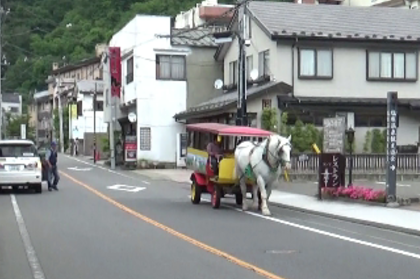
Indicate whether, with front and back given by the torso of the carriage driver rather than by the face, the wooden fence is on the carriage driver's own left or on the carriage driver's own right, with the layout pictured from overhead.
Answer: on the carriage driver's own left

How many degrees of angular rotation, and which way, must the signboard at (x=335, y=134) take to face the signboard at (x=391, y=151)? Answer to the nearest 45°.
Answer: approximately 45° to its left

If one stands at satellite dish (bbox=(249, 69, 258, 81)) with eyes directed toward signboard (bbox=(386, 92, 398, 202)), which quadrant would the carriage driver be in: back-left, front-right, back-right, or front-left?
front-right

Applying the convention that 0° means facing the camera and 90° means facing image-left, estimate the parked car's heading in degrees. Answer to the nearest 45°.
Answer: approximately 180°

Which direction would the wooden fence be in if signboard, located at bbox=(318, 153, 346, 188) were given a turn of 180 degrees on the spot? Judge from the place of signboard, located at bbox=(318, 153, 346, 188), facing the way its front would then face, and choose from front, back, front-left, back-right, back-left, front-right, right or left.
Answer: front

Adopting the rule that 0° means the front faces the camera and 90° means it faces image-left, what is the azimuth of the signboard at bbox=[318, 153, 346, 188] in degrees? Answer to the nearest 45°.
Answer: approximately 0°

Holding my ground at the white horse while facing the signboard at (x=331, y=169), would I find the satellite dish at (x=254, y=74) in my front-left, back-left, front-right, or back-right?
front-left

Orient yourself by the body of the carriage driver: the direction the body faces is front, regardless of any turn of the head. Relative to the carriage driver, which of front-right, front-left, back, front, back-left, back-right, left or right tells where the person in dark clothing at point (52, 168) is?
back

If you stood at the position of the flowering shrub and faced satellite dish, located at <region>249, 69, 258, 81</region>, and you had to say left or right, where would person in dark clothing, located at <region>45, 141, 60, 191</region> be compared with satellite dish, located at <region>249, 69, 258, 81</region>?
left

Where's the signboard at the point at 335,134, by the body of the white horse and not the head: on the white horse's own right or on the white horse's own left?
on the white horse's own left

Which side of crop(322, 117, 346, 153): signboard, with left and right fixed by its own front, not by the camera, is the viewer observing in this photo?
front
